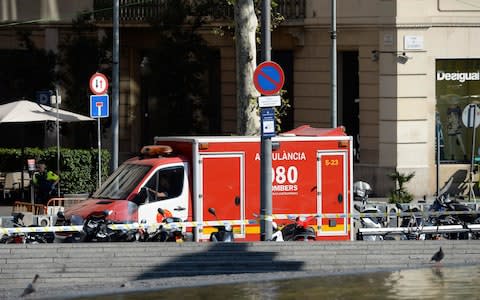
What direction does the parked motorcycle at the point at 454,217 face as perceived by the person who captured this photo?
facing to the left of the viewer

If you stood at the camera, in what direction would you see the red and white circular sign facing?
facing the viewer

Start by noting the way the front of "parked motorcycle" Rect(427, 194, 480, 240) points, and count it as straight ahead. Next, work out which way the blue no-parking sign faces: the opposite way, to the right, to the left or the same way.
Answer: to the left

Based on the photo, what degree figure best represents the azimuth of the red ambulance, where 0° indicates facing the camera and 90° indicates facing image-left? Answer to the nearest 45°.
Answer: approximately 45°

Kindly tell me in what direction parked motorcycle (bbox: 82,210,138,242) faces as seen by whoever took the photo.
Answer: facing to the left of the viewer

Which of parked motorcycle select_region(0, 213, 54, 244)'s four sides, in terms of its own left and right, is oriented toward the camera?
left

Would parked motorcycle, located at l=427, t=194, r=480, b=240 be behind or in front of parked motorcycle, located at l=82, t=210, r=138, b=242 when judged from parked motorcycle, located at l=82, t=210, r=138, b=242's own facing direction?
behind

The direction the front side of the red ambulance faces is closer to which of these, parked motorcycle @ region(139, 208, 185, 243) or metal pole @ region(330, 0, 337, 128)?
the parked motorcycle
